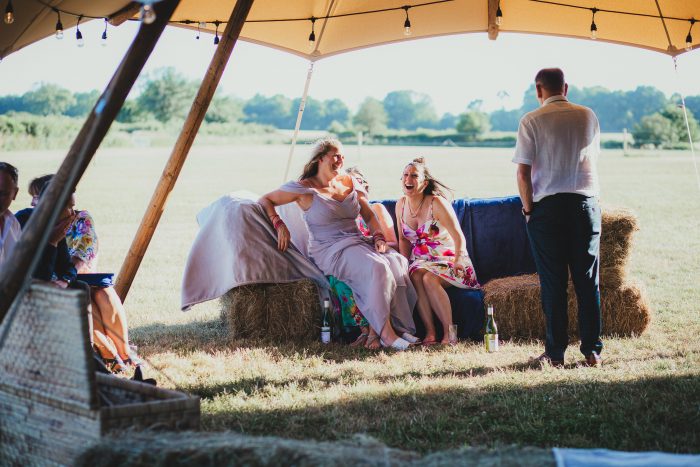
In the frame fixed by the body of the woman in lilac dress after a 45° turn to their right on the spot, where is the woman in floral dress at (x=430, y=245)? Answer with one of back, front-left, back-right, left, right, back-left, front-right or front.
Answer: left

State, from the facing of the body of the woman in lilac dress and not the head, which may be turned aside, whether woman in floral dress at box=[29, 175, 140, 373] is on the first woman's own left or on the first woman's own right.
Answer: on the first woman's own right

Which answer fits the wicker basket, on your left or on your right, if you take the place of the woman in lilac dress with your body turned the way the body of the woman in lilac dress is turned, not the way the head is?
on your right

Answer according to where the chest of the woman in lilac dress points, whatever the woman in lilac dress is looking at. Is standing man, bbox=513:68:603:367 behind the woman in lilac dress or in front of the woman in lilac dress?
in front

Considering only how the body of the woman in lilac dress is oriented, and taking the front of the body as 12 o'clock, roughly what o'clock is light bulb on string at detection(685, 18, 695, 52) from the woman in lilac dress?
The light bulb on string is roughly at 10 o'clock from the woman in lilac dress.

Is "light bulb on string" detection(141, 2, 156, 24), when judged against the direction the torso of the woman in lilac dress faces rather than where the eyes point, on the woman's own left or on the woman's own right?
on the woman's own right

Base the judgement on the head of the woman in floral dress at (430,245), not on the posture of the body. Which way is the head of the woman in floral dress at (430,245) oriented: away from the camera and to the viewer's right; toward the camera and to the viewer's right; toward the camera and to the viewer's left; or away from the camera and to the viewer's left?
toward the camera and to the viewer's left

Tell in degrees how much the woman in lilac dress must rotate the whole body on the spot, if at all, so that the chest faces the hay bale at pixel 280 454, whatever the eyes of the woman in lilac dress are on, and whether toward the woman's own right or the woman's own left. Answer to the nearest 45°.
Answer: approximately 45° to the woman's own right

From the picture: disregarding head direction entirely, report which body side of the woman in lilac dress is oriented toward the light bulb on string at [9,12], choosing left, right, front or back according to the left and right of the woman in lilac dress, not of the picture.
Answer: right

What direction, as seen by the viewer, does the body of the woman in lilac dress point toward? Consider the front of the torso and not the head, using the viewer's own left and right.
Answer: facing the viewer and to the right of the viewer

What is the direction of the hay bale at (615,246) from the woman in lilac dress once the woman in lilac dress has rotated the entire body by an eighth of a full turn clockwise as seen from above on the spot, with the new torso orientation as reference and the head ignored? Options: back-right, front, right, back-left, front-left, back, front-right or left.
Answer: left

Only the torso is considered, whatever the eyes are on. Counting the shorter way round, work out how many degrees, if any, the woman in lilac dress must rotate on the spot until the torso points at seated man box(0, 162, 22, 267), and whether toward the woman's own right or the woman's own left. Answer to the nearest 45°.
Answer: approximately 90° to the woman's own right
